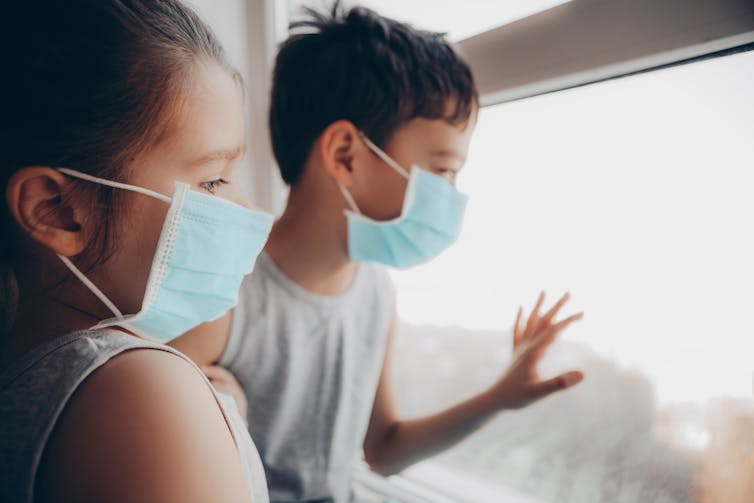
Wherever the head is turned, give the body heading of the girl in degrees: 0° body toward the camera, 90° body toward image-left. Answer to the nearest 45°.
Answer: approximately 270°

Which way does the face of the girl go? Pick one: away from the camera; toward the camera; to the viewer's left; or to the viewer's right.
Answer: to the viewer's right

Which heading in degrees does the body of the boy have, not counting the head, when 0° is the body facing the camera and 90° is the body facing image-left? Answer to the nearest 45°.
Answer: approximately 315°
